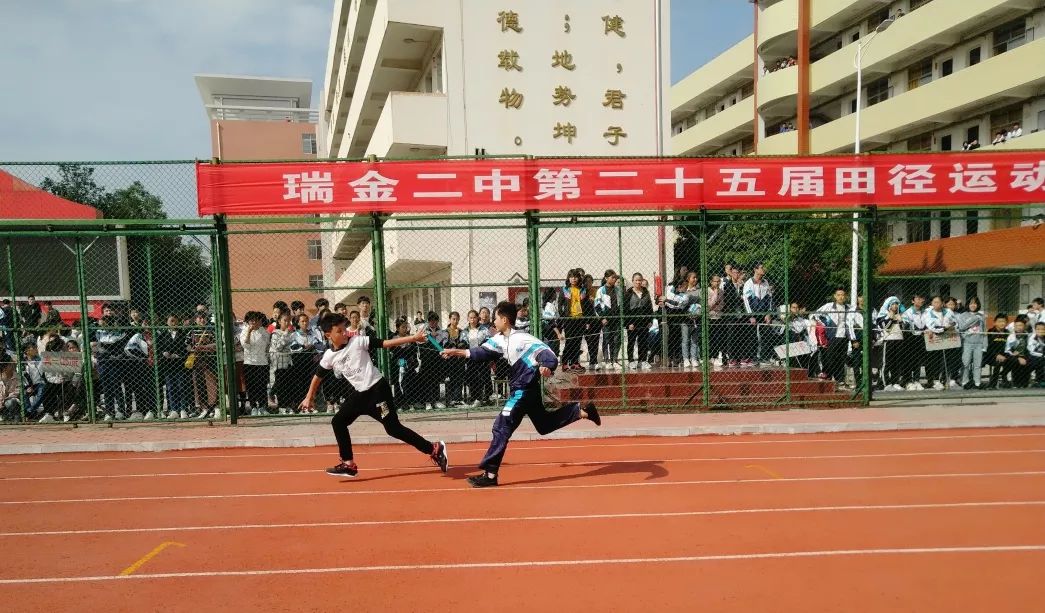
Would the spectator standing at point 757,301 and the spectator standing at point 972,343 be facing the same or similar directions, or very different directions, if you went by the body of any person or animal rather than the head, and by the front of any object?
same or similar directions

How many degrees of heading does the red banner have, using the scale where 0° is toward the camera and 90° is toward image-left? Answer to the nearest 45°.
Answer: approximately 0°

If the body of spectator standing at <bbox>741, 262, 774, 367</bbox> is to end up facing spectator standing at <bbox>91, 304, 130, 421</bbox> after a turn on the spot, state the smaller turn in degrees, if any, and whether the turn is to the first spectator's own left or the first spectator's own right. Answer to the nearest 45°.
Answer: approximately 45° to the first spectator's own right

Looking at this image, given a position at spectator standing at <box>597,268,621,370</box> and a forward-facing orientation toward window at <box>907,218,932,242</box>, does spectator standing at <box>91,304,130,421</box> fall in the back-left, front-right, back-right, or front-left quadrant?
back-left

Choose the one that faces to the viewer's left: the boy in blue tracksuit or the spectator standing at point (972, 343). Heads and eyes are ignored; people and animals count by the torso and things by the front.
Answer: the boy in blue tracksuit

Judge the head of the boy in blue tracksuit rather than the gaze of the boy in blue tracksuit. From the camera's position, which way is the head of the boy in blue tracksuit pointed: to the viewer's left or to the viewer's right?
to the viewer's left

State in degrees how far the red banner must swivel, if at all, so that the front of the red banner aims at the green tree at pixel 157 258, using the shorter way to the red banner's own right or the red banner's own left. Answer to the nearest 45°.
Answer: approximately 90° to the red banner's own right

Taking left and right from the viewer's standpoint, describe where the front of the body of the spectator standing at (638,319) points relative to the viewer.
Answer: facing the viewer

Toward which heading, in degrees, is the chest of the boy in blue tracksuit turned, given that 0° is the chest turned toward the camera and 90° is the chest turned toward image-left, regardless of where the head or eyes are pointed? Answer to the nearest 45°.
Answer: approximately 90°

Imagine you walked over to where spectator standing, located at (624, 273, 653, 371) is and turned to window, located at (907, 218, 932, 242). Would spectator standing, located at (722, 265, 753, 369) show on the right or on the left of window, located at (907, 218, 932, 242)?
right

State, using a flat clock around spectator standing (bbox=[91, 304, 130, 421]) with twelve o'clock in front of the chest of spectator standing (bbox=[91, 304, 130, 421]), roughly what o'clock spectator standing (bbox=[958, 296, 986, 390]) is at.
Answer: spectator standing (bbox=[958, 296, 986, 390]) is roughly at 10 o'clock from spectator standing (bbox=[91, 304, 130, 421]).

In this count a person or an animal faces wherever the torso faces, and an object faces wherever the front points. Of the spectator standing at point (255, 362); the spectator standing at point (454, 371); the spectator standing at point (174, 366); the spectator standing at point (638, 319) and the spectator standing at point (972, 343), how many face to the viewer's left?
0

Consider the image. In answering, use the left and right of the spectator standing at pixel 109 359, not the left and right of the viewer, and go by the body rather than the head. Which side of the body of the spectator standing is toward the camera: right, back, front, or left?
front
